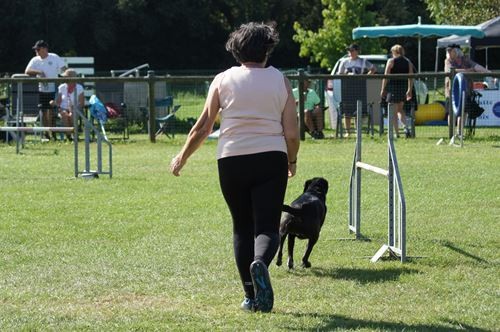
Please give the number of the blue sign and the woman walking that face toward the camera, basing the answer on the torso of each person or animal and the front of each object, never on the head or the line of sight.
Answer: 1

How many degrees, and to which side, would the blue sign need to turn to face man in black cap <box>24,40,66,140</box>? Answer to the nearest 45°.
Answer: approximately 90° to its right

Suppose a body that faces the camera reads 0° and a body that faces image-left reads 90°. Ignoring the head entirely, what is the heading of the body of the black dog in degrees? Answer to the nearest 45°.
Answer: approximately 225°

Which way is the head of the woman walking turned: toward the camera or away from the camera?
away from the camera

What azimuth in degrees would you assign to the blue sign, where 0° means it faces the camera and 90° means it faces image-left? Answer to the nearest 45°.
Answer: approximately 0°

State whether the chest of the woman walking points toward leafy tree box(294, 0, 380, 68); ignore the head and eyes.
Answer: yes

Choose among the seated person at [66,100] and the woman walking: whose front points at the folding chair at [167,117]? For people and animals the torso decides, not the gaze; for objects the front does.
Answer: the woman walking

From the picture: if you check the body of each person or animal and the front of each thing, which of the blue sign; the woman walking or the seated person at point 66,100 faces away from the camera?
the woman walking

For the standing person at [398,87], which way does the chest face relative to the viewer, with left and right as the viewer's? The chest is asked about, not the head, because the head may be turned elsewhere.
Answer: facing away from the viewer

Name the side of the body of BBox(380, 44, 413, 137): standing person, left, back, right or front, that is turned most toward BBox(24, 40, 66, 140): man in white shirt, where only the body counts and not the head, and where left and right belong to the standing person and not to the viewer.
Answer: left

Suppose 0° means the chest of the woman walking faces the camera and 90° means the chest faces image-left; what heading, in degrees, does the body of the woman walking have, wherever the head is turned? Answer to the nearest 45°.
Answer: approximately 180°

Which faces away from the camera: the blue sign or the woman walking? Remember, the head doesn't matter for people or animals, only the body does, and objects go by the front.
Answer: the woman walking

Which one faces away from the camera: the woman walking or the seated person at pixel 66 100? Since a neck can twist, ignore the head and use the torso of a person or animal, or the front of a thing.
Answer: the woman walking
